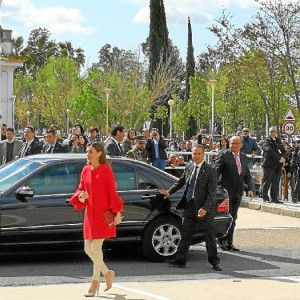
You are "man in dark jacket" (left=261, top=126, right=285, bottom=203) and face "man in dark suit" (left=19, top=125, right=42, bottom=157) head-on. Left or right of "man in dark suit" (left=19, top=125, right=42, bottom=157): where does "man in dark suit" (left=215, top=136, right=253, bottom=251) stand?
left

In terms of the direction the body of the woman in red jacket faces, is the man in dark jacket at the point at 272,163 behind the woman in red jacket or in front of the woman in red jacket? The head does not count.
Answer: behind

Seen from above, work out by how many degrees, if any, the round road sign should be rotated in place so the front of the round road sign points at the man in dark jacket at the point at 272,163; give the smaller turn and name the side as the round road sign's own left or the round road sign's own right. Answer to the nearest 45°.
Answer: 0° — it already faces them

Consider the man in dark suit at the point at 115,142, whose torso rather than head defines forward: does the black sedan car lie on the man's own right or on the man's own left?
on the man's own right

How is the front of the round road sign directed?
toward the camera

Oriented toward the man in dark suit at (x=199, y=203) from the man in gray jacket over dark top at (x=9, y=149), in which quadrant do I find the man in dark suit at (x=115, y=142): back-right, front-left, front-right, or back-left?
front-left

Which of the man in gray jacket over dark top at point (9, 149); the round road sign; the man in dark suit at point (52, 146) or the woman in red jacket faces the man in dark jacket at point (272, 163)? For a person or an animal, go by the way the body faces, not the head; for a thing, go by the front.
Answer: the round road sign

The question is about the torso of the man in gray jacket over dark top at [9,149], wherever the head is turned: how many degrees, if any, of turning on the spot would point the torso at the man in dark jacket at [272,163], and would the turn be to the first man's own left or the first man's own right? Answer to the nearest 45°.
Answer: approximately 90° to the first man's own left

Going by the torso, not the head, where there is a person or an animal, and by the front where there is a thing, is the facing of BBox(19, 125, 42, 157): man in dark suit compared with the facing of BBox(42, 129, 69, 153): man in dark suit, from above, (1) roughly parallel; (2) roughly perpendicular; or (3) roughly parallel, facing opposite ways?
roughly parallel

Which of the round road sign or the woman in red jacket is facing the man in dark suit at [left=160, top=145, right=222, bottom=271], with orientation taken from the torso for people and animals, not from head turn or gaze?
the round road sign

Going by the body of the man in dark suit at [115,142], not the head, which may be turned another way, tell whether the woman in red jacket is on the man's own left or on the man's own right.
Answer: on the man's own right
